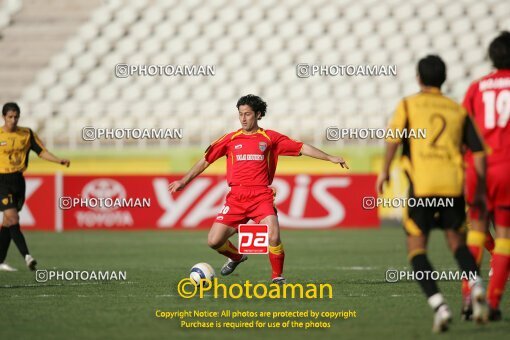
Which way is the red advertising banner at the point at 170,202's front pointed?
toward the camera

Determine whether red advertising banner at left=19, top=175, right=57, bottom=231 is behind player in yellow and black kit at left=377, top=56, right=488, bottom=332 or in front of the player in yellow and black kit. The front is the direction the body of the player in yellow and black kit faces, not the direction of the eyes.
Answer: in front

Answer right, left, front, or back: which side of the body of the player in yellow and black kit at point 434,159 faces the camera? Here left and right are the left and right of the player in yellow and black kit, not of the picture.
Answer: back

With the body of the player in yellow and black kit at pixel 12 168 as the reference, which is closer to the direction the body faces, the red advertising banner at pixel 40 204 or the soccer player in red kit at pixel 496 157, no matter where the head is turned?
the soccer player in red kit

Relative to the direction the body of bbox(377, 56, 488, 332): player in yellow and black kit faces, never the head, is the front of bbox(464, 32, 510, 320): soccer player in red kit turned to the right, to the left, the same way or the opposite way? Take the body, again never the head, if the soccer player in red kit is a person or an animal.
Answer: the same way

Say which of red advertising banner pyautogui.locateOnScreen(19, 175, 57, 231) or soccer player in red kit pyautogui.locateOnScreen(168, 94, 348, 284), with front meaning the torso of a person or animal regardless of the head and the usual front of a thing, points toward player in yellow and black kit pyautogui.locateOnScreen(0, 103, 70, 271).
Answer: the red advertising banner

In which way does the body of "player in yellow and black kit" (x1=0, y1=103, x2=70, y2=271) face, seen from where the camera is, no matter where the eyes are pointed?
toward the camera

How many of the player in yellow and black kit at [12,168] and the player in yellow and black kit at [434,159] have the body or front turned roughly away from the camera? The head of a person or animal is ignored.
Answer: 1

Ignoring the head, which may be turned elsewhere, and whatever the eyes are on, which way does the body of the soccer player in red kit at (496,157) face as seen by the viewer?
away from the camera

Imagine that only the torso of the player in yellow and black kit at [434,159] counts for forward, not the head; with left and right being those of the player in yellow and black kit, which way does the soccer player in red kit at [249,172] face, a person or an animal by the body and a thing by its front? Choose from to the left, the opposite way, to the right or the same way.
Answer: the opposite way

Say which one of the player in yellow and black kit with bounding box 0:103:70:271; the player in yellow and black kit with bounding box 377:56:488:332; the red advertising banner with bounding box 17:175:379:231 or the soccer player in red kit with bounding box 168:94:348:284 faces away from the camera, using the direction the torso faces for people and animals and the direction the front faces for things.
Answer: the player in yellow and black kit with bounding box 377:56:488:332

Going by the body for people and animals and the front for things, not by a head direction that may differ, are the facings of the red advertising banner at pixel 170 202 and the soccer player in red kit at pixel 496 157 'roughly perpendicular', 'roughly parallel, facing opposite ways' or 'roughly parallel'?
roughly parallel, facing opposite ways

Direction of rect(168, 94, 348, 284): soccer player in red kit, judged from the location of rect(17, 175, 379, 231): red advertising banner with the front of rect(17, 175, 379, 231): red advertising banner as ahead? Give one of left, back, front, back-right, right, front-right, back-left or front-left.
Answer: front

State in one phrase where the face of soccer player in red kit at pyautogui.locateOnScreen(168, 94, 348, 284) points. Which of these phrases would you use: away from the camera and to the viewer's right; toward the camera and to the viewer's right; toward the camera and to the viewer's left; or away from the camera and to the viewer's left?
toward the camera and to the viewer's left

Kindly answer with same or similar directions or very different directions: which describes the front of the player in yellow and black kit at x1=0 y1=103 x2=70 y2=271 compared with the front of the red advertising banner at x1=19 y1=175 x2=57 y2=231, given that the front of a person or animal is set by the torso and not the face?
same or similar directions

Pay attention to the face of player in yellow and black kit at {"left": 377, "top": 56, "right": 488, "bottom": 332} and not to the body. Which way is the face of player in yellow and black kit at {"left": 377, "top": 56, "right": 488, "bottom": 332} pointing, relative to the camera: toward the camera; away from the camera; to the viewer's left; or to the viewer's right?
away from the camera
